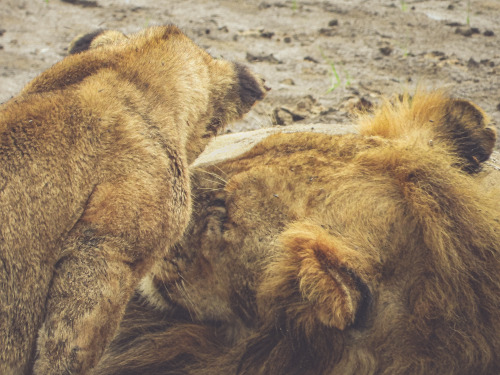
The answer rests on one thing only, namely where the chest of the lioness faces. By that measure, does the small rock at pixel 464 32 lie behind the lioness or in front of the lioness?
in front

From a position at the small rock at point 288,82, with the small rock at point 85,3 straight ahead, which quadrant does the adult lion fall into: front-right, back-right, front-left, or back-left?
back-left

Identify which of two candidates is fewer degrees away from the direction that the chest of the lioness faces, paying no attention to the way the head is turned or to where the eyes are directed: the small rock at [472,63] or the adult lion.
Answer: the small rock

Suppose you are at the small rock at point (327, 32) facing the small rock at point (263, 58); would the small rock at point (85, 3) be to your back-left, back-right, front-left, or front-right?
front-right

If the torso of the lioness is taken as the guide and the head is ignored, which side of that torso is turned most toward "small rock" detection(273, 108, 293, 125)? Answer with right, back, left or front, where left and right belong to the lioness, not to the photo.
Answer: front

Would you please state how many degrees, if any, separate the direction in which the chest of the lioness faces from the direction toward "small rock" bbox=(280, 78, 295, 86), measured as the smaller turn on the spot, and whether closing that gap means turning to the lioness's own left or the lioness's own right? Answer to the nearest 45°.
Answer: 0° — it already faces it

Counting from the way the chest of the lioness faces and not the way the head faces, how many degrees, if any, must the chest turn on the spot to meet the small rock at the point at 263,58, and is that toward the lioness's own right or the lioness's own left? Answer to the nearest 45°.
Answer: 0° — it already faces it

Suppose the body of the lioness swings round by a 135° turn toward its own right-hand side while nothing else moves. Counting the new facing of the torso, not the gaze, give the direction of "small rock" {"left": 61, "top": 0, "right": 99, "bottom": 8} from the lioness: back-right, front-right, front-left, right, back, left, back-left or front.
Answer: back

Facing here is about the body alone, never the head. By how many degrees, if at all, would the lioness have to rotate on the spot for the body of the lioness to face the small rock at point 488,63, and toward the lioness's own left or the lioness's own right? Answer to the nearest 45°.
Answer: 0° — it already faces it

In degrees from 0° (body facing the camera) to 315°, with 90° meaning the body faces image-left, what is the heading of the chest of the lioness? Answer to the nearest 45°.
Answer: approximately 225°

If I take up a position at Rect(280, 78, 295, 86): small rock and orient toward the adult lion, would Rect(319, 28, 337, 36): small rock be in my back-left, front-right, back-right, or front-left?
back-left

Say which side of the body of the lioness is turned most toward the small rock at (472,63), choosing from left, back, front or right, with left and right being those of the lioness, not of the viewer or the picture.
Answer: front
